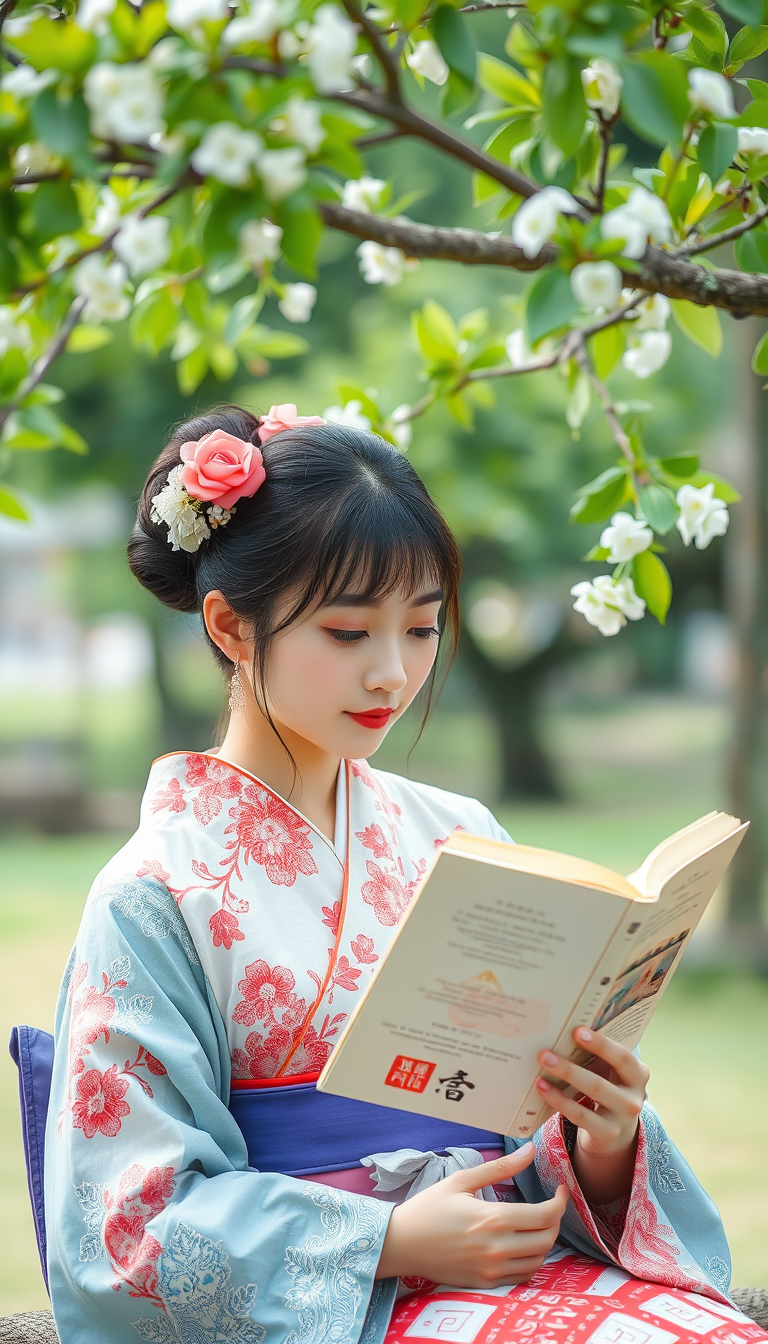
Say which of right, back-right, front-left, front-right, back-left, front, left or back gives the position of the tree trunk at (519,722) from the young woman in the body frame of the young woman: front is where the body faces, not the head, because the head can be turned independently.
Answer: back-left

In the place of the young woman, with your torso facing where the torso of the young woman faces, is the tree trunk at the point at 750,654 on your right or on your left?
on your left

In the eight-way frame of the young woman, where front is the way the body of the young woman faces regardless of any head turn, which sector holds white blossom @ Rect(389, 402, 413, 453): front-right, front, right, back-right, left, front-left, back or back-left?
back-left

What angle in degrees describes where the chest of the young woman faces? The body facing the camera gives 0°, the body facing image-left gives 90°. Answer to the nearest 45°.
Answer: approximately 315°
